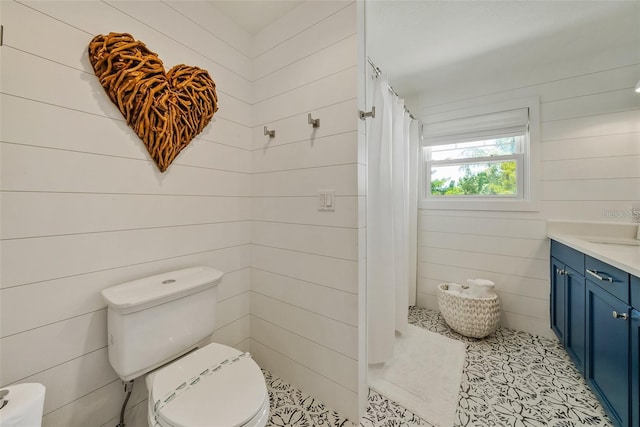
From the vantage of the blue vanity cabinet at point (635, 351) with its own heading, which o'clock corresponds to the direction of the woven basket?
The woven basket is roughly at 1 o'clock from the blue vanity cabinet.

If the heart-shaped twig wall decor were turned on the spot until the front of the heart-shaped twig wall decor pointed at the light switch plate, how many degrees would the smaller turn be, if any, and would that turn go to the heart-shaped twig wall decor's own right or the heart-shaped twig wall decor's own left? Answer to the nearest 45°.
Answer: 0° — it already faces it

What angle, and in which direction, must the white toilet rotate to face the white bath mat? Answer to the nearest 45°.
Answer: approximately 45° to its left

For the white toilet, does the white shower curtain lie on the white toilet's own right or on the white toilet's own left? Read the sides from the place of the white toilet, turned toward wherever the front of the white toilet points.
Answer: on the white toilet's own left

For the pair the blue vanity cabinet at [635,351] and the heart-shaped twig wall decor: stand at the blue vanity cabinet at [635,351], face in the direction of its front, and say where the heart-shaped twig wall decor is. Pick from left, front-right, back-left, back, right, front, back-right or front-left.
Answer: front-left

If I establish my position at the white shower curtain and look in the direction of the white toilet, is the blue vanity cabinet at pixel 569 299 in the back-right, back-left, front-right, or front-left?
back-left

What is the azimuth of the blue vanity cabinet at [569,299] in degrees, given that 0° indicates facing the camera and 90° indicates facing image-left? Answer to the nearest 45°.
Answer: approximately 90°

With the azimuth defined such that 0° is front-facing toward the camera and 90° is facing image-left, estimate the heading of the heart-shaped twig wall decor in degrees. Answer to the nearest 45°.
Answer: approximately 315°

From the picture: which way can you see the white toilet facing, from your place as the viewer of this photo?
facing the viewer and to the right of the viewer
